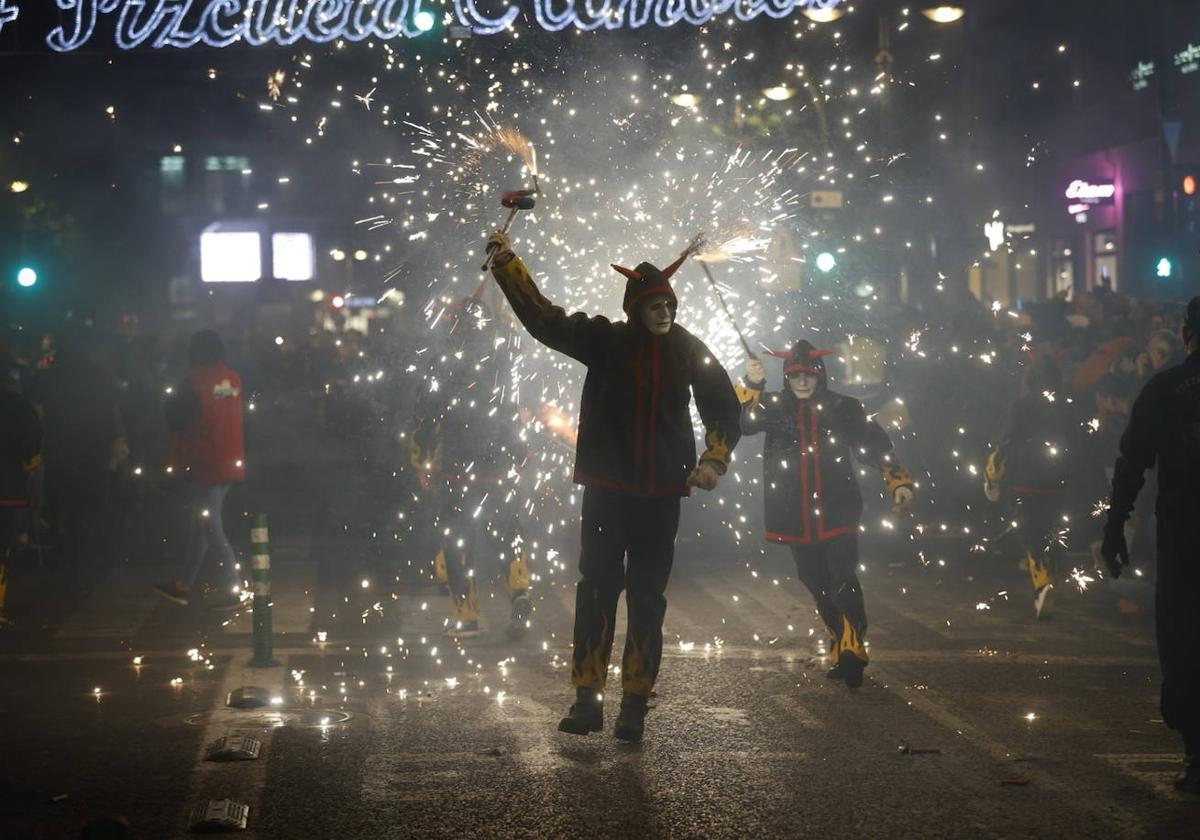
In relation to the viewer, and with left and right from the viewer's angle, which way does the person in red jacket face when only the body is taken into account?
facing away from the viewer and to the left of the viewer

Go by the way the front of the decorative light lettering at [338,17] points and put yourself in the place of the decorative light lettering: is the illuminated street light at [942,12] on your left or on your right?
on your left

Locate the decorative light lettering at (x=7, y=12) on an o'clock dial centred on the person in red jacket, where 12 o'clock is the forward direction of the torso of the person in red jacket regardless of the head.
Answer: The decorative light lettering is roughly at 1 o'clock from the person in red jacket.

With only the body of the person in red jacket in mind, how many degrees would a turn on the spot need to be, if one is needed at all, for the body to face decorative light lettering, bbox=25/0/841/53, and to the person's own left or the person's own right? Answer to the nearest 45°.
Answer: approximately 45° to the person's own right

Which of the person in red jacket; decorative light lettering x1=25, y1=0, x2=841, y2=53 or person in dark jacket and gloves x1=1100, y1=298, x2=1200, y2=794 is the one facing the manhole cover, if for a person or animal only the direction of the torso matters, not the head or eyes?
the decorative light lettering

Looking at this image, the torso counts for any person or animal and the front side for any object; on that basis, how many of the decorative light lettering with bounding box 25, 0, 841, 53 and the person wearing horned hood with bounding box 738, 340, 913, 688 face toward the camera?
2

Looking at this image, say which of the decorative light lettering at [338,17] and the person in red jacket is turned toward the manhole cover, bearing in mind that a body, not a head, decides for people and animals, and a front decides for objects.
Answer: the decorative light lettering

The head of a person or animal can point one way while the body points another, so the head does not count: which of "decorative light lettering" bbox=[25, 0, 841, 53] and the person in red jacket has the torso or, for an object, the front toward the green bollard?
the decorative light lettering

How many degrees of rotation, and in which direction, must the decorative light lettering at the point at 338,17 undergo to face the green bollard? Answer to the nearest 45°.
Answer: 0° — it already faces it

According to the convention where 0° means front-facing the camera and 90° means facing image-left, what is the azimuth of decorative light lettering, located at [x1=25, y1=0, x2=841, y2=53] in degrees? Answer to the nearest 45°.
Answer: approximately 0°
